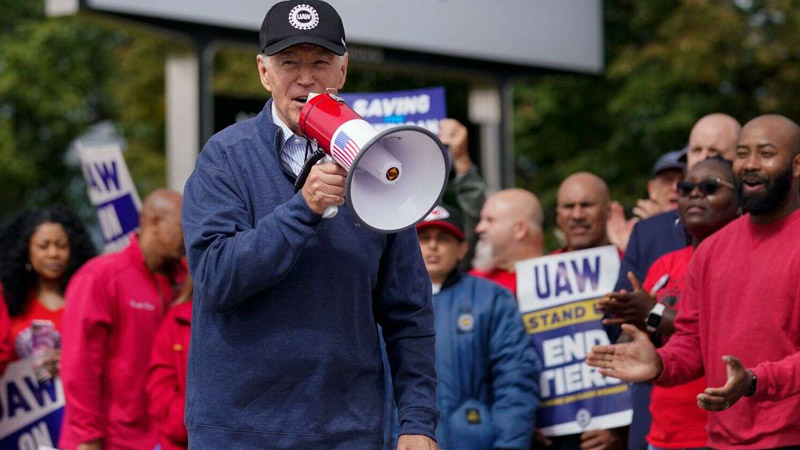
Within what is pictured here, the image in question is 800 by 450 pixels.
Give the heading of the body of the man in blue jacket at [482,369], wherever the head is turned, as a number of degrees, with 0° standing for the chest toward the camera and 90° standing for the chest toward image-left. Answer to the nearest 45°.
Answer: approximately 45°

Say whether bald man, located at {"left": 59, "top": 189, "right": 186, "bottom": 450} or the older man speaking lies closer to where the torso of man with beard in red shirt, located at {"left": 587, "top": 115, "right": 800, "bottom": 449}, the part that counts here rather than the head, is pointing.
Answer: the older man speaking

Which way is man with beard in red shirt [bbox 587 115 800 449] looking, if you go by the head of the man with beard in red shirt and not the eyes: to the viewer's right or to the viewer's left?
to the viewer's left

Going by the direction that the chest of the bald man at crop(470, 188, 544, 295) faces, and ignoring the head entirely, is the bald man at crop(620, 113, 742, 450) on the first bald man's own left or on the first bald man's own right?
on the first bald man's own left

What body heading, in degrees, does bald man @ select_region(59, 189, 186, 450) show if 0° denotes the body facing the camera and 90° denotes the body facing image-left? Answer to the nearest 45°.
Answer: approximately 315°

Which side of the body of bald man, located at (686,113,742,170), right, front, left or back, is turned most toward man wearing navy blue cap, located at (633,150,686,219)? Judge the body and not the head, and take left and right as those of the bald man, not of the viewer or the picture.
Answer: right

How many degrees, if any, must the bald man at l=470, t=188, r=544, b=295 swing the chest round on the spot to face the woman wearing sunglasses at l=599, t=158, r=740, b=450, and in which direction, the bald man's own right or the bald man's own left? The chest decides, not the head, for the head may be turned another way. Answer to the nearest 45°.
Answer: approximately 135° to the bald man's own left

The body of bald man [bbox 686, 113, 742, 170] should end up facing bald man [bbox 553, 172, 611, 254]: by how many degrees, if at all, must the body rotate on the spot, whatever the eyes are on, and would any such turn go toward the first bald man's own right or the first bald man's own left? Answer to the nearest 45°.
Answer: approximately 45° to the first bald man's own right

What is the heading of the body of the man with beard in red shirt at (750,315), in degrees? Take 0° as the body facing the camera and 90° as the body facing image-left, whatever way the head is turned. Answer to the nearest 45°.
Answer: approximately 45°
